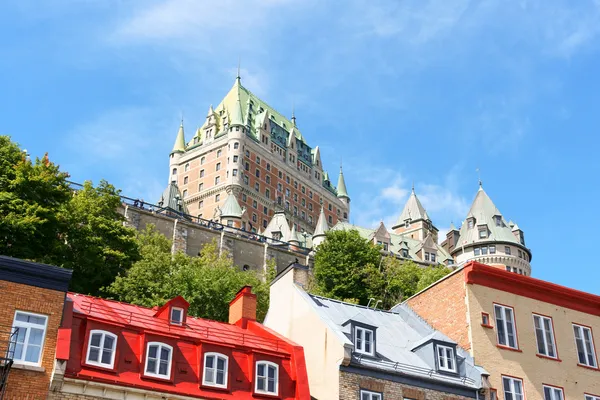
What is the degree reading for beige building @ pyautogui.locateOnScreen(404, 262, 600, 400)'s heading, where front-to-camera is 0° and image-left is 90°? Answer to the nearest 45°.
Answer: approximately 315°

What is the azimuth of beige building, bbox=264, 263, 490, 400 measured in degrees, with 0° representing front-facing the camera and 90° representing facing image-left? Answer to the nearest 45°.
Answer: approximately 315°

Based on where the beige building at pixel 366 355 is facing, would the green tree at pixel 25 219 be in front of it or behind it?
behind

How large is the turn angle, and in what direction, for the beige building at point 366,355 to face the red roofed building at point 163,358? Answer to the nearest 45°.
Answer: approximately 90° to its right

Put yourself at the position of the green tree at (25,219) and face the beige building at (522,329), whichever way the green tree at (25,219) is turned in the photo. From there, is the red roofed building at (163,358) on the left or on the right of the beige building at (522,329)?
right

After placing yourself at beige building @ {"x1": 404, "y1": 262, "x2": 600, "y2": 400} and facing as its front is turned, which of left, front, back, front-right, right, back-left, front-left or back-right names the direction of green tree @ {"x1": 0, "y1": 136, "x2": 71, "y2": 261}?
back-right

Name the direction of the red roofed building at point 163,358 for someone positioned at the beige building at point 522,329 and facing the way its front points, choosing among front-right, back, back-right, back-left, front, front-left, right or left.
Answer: right

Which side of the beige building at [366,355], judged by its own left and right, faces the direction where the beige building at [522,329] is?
left
